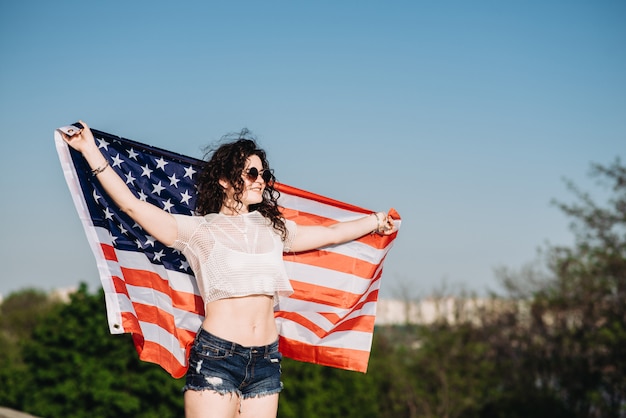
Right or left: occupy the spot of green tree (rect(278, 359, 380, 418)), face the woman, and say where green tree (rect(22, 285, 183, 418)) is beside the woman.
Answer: right

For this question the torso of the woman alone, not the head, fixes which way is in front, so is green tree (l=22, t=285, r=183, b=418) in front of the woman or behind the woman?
behind

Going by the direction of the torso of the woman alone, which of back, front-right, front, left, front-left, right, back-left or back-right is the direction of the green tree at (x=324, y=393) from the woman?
back-left

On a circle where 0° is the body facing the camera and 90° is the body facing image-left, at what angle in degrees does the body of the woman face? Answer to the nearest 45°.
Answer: approximately 315°

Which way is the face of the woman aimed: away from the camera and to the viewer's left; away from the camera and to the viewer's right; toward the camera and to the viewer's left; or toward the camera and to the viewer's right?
toward the camera and to the viewer's right

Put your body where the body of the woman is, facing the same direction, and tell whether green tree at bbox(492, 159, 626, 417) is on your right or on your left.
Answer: on your left
